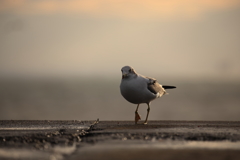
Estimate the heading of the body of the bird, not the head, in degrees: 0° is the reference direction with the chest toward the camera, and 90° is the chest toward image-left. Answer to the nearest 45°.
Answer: approximately 45°
